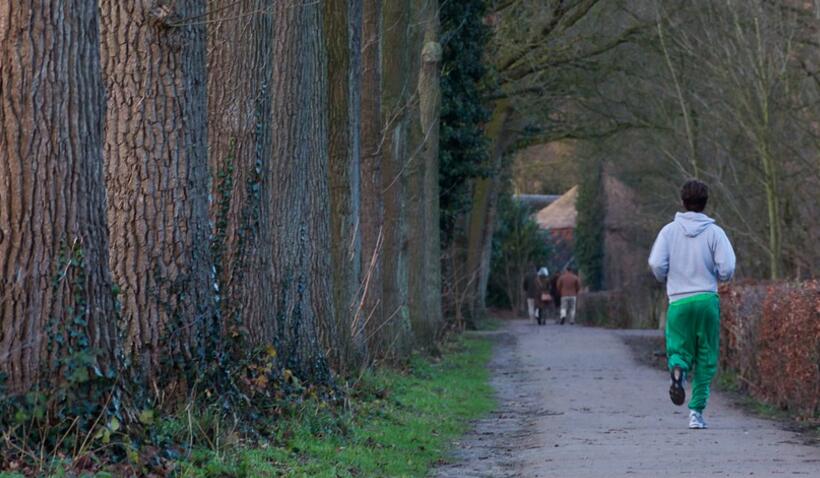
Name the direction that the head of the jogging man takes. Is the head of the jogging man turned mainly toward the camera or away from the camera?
away from the camera

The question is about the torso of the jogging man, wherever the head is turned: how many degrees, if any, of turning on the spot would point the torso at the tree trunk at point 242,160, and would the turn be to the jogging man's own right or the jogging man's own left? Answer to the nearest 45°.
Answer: approximately 90° to the jogging man's own left

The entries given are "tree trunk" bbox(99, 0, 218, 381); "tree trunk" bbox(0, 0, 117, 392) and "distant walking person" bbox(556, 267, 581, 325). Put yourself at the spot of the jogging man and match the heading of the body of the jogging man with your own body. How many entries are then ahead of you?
1

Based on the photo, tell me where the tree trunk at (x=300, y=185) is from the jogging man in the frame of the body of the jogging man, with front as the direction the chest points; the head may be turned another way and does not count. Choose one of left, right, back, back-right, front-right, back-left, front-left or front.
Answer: left

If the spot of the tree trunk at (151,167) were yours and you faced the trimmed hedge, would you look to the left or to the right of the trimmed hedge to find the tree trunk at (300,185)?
left

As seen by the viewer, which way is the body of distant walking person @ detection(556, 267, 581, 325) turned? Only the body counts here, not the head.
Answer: away from the camera

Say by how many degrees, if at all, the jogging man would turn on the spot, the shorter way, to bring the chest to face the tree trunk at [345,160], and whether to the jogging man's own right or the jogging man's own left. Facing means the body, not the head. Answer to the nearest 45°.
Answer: approximately 45° to the jogging man's own left

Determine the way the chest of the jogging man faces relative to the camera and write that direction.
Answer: away from the camera

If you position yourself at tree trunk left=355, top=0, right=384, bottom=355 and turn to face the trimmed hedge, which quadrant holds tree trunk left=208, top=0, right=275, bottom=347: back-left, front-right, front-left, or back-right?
front-right

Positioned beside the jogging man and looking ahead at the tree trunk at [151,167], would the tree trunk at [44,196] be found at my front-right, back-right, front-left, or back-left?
front-left

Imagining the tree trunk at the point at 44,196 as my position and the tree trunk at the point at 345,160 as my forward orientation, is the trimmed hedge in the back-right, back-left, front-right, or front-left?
front-right

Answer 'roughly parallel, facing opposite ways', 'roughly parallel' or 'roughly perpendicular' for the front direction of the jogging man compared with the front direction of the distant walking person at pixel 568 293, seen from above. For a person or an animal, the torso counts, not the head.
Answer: roughly parallel

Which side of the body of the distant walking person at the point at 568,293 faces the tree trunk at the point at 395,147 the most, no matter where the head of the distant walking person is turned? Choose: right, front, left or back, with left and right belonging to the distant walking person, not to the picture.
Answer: back

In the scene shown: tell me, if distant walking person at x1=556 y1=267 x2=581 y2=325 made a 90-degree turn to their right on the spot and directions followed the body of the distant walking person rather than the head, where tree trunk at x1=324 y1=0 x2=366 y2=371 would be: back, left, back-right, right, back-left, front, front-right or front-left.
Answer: right
